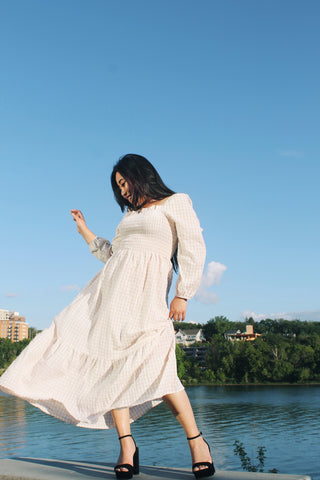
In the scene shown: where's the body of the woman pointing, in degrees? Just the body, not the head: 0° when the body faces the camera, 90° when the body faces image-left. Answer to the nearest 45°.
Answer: approximately 45°
